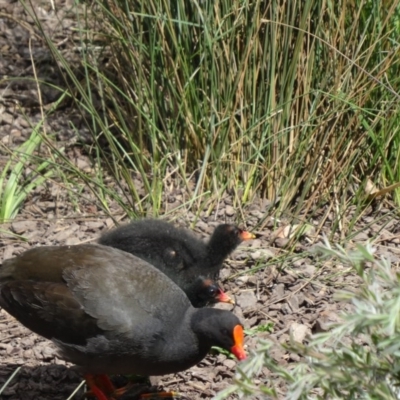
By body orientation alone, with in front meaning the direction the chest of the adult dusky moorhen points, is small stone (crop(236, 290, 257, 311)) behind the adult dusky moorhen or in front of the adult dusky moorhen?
in front

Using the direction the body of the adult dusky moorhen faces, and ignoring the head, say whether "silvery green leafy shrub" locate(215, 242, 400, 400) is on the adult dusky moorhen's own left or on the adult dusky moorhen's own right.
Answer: on the adult dusky moorhen's own right

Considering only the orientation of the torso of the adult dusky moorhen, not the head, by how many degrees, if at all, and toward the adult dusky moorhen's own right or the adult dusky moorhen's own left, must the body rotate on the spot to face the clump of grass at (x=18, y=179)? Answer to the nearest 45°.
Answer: approximately 90° to the adult dusky moorhen's own left

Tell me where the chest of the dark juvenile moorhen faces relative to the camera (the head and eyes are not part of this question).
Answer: to the viewer's right

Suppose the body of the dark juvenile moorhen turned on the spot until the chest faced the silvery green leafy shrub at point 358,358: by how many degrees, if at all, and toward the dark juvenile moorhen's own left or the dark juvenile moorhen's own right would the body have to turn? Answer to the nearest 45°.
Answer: approximately 90° to the dark juvenile moorhen's own right

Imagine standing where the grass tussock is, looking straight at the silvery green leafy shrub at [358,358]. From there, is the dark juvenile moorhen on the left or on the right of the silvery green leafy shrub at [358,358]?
right

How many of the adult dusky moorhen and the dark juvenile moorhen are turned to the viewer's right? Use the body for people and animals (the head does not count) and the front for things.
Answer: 2

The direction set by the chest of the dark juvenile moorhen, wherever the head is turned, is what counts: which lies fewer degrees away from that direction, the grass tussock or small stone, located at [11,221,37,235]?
the grass tussock

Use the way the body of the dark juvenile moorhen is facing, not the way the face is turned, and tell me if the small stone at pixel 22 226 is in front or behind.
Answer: behind

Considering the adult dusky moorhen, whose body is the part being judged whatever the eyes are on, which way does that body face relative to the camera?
to the viewer's right
